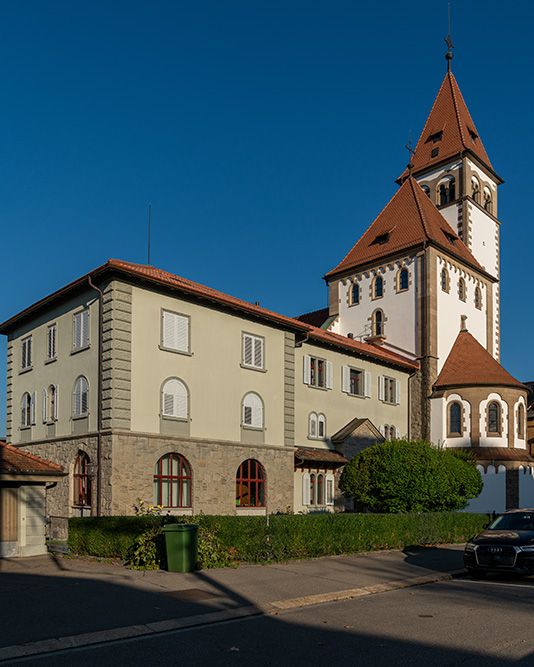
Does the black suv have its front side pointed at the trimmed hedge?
no
